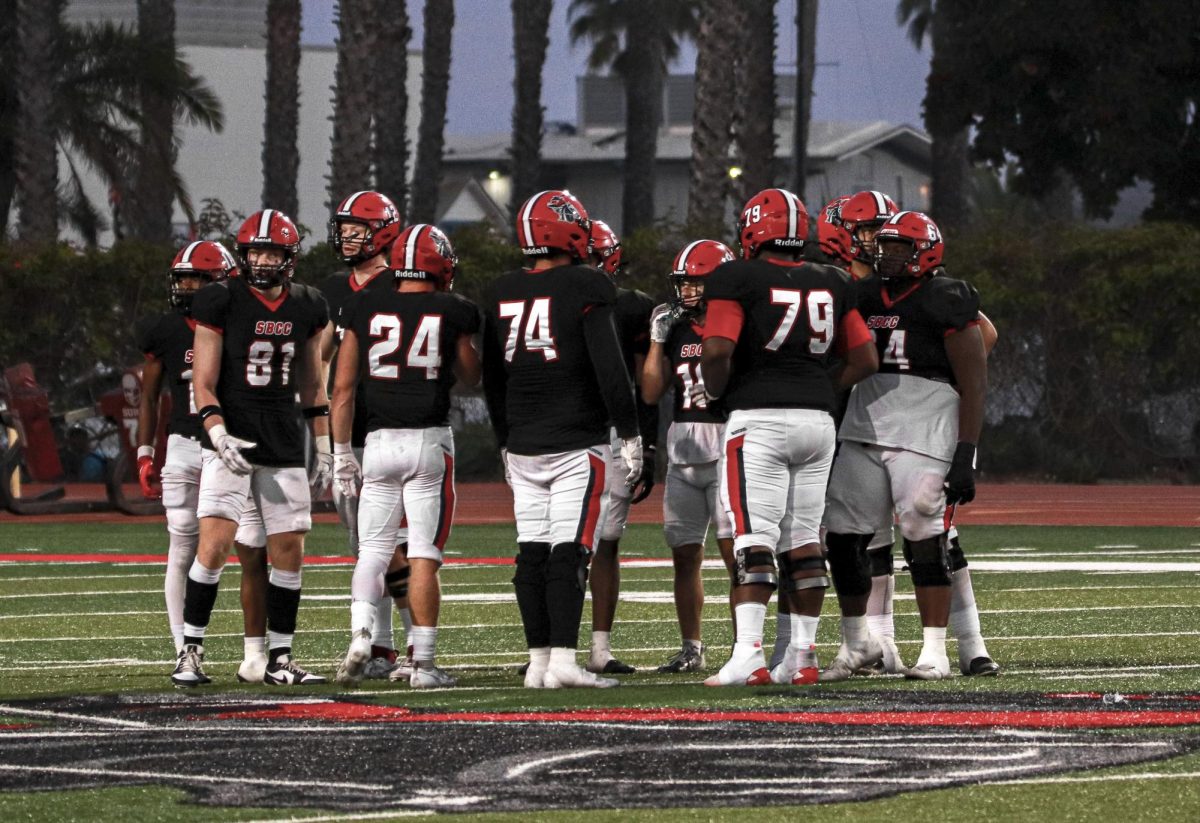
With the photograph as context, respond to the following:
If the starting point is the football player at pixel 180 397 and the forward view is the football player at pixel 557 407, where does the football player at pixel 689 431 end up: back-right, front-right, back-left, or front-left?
front-left

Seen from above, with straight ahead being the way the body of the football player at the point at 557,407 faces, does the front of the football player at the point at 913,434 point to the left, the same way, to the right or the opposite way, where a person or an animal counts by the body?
the opposite way

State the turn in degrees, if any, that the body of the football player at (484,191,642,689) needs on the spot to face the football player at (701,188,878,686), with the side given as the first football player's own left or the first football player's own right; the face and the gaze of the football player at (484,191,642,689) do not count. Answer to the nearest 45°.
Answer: approximately 45° to the first football player's own right

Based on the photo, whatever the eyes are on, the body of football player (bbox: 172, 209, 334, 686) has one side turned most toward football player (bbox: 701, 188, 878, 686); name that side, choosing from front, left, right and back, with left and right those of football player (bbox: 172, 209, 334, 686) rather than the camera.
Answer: left

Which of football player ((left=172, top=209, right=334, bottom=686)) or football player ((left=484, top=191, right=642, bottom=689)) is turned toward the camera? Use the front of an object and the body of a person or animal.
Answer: football player ((left=172, top=209, right=334, bottom=686))

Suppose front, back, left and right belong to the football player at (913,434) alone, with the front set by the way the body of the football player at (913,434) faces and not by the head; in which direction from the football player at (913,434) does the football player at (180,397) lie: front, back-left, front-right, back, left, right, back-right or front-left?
front-right

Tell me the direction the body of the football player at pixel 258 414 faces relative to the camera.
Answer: toward the camera

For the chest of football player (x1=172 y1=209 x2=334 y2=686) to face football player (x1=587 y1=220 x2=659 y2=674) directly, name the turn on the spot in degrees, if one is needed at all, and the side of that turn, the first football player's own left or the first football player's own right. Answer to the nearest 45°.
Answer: approximately 90° to the first football player's own left

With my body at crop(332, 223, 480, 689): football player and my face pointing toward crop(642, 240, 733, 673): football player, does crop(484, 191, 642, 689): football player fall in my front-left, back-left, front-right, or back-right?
front-right

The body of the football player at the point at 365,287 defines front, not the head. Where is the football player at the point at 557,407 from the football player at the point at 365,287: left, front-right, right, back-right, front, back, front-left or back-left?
left

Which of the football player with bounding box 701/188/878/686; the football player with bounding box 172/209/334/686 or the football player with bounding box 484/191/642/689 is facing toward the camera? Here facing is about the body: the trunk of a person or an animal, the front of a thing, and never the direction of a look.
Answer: the football player with bounding box 172/209/334/686

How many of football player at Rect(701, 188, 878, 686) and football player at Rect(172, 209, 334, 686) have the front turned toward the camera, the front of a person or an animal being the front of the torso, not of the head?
1

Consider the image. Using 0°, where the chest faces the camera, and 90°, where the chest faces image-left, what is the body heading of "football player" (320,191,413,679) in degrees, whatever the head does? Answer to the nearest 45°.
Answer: approximately 45°

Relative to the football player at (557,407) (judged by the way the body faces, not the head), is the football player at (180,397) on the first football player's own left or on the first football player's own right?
on the first football player's own left

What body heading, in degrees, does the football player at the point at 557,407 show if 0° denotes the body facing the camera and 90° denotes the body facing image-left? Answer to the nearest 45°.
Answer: approximately 225°
